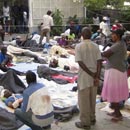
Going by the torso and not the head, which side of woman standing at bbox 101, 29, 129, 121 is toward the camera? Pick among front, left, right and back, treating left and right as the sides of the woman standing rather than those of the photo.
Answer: left

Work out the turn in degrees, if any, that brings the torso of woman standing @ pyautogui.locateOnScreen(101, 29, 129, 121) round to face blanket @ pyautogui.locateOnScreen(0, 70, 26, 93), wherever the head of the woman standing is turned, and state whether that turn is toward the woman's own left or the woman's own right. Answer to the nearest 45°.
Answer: approximately 45° to the woman's own right

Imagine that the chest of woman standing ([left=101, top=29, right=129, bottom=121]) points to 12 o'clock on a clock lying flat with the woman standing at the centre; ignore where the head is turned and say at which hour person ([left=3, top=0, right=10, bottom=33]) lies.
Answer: The person is roughly at 2 o'clock from the woman standing.

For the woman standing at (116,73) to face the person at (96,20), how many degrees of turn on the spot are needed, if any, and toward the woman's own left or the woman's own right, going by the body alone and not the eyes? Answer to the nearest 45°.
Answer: approximately 90° to the woman's own right

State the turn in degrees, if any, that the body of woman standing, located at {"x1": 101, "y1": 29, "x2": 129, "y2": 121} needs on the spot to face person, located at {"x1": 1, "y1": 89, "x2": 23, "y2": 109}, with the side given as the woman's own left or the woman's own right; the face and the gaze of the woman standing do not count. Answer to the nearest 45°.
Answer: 0° — they already face them
